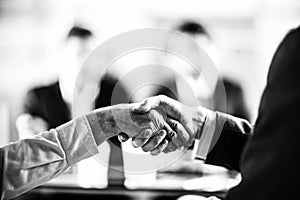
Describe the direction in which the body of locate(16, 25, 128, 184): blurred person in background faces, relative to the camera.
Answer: toward the camera
